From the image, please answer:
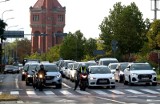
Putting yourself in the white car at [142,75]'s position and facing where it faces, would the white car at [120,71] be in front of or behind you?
behind

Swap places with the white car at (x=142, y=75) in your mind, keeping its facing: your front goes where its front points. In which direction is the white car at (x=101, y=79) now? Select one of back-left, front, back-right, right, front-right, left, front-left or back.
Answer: right

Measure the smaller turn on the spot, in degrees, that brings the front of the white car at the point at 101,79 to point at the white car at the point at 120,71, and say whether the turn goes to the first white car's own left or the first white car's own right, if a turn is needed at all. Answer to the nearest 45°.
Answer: approximately 180°

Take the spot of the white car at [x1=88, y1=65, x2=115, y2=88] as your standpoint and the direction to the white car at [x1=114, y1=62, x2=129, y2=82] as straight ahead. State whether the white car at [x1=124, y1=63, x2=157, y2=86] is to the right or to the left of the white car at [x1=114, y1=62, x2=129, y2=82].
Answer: right

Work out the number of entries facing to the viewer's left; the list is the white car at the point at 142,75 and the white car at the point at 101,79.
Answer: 0

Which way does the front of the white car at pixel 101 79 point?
toward the camera

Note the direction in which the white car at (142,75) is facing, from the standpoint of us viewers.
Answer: facing the viewer and to the right of the viewer
